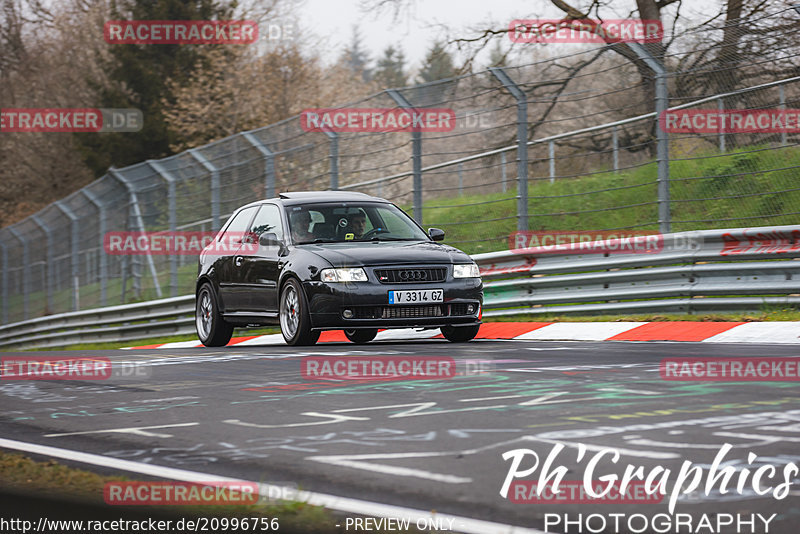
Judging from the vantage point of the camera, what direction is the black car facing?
facing the viewer and to the right of the viewer

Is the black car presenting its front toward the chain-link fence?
no

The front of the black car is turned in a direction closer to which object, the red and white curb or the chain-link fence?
the red and white curb

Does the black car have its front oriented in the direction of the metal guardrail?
no
